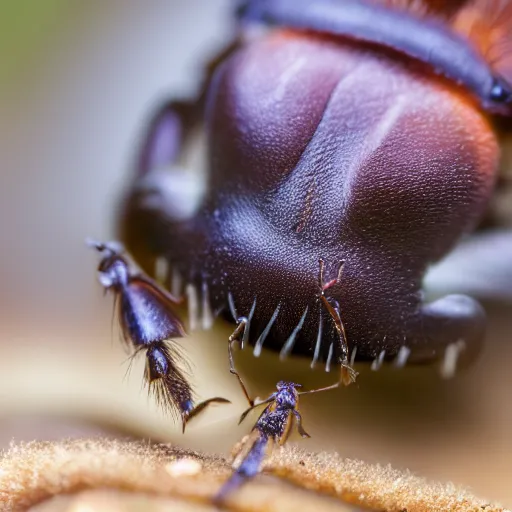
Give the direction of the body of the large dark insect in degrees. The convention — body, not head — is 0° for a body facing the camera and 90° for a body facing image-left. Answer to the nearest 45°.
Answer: approximately 0°

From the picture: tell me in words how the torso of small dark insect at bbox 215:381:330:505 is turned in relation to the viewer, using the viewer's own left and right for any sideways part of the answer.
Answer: facing away from the viewer and to the right of the viewer

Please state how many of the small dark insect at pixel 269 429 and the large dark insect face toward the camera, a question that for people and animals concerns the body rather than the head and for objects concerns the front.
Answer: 1
